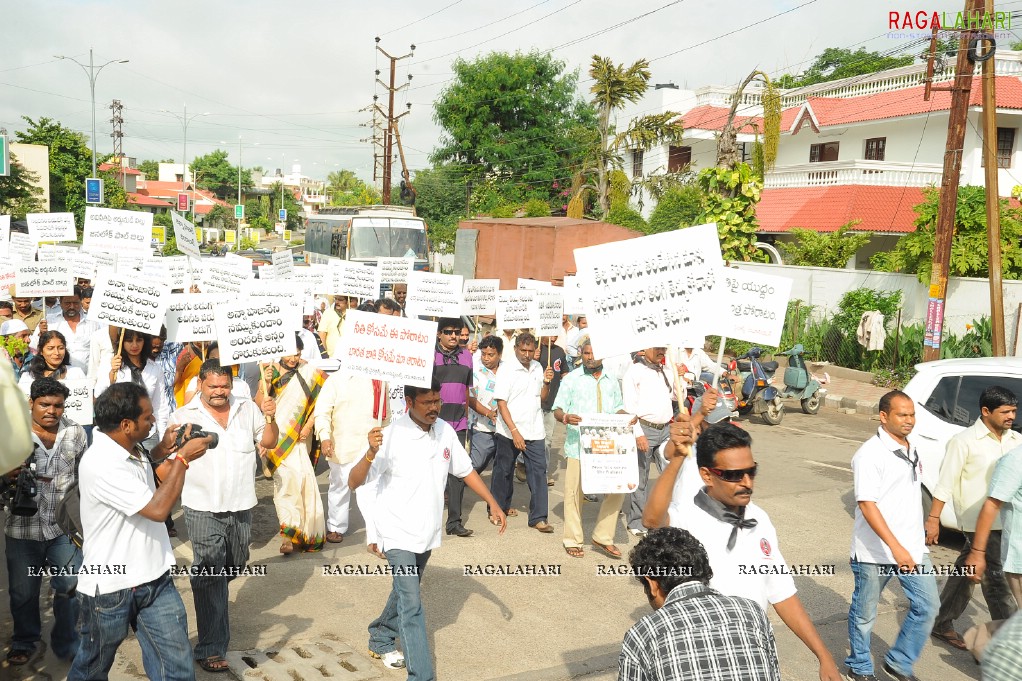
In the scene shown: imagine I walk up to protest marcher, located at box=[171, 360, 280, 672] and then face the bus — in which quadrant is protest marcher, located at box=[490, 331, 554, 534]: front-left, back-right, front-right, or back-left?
front-right

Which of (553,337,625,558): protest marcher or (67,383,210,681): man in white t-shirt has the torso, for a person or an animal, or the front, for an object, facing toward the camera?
the protest marcher

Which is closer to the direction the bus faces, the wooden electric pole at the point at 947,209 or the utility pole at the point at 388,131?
the wooden electric pole

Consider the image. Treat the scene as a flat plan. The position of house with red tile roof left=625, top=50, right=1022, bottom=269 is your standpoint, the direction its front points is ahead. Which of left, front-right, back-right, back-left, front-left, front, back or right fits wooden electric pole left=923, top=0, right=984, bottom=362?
front-left

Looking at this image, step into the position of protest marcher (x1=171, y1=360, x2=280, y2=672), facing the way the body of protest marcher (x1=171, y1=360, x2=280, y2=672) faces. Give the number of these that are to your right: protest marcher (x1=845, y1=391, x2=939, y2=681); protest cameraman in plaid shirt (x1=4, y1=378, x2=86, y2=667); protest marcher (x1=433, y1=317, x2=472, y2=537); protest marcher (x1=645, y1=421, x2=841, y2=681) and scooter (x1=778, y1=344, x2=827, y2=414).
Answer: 1

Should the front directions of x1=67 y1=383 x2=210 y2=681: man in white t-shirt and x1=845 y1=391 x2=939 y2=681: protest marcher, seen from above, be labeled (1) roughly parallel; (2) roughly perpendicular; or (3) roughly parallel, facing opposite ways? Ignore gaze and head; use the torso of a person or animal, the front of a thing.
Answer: roughly perpendicular

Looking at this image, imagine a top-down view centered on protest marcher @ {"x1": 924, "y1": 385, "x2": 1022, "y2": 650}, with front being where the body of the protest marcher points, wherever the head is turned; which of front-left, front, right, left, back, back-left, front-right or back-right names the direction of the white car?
back-left

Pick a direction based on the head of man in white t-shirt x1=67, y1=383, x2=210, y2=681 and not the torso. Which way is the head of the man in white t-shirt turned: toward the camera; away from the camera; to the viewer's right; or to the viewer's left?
to the viewer's right

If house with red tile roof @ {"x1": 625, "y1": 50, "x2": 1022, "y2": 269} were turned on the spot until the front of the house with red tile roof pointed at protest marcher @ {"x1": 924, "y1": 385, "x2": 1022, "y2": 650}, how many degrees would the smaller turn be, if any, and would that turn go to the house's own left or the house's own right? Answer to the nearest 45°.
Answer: approximately 45° to the house's own left

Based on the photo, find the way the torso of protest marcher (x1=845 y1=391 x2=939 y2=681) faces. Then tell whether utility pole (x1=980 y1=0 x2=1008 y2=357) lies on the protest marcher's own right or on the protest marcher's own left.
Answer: on the protest marcher's own left

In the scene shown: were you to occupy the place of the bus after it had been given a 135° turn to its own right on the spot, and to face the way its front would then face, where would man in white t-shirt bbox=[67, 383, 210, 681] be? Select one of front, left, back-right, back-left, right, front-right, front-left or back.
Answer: left

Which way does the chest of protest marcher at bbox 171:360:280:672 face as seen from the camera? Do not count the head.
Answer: toward the camera

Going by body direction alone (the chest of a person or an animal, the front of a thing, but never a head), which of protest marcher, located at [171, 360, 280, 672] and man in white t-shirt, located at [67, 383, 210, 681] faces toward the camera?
the protest marcher

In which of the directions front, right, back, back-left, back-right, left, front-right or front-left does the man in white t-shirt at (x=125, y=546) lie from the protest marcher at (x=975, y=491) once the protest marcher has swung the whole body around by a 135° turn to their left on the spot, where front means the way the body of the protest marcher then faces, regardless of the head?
back-left
